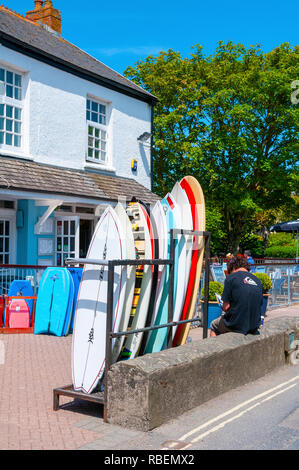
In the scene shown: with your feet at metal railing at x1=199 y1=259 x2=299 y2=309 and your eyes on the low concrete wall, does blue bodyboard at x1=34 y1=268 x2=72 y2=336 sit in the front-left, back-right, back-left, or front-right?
front-right

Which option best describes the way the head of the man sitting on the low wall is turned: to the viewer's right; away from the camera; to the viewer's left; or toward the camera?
away from the camera

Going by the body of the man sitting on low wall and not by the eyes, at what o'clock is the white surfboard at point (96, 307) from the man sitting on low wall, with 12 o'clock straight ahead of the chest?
The white surfboard is roughly at 9 o'clock from the man sitting on low wall.

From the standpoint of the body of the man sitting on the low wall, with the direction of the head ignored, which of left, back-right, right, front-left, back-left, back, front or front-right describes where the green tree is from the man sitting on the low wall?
front-right

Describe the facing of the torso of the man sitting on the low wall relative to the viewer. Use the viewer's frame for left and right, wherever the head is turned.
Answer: facing away from the viewer and to the left of the viewer

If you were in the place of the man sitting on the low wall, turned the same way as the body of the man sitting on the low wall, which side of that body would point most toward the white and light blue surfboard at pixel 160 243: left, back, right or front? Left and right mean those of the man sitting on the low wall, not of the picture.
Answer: left

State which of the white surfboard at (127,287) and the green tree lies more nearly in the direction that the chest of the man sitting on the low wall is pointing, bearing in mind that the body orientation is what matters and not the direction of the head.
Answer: the green tree

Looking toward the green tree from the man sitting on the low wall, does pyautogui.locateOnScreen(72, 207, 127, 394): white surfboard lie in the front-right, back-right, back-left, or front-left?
back-left

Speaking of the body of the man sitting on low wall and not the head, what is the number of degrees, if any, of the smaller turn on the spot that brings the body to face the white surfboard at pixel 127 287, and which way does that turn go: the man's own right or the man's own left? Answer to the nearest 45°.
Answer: approximately 90° to the man's own left
